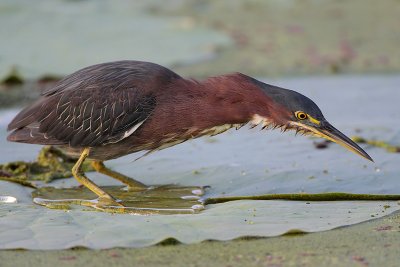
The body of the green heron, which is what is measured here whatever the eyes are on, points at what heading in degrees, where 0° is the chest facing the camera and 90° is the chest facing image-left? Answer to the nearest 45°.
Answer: approximately 270°
